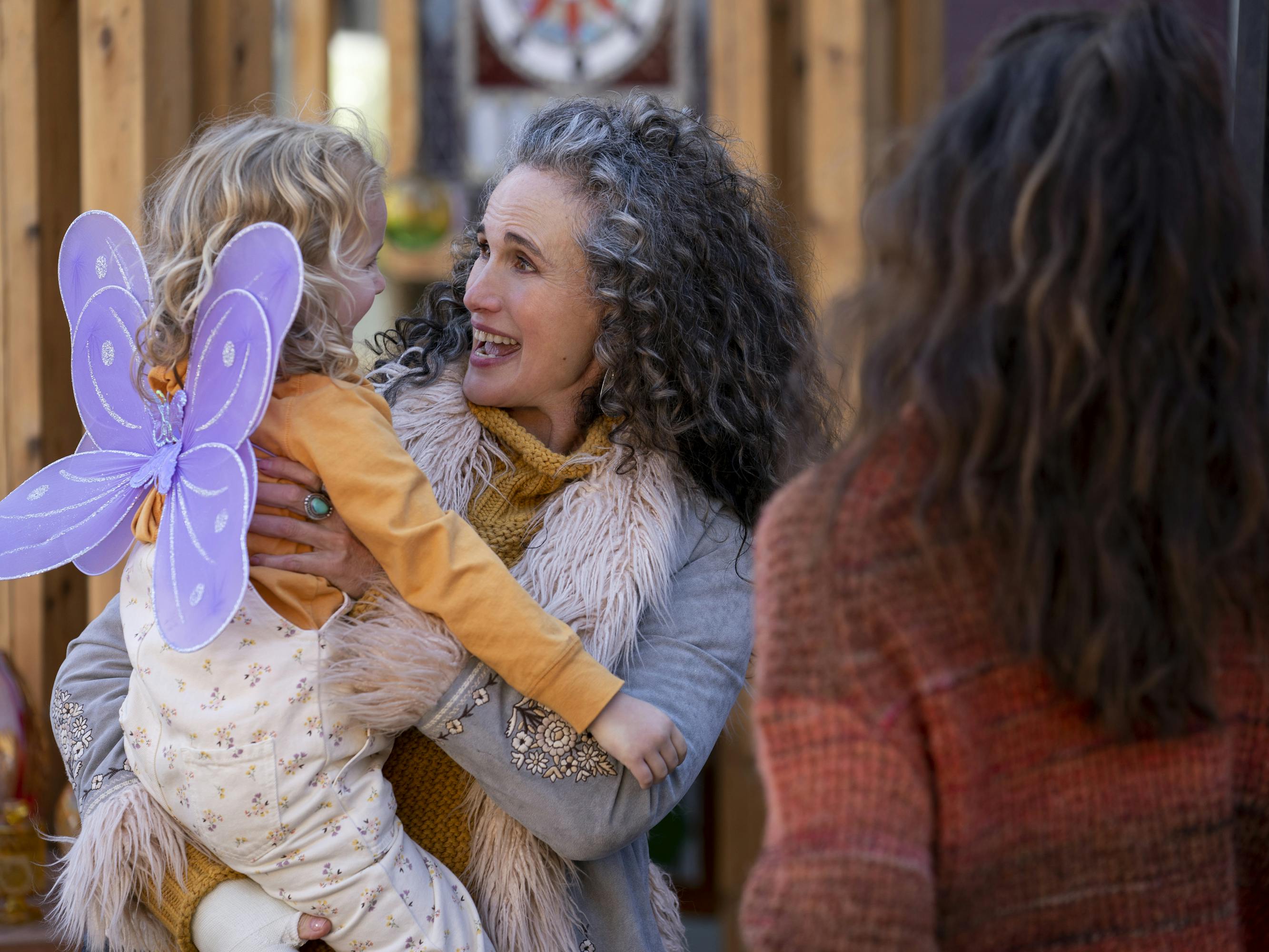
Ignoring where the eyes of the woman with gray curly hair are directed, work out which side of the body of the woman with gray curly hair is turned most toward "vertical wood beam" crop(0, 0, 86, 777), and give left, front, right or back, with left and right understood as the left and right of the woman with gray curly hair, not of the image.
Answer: right

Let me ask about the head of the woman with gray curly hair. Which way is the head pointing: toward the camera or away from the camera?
toward the camera

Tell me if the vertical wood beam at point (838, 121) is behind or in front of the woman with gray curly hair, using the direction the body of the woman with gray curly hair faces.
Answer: behind

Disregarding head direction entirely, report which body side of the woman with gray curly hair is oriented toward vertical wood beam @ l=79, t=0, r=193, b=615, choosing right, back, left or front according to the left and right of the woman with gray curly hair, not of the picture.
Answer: right

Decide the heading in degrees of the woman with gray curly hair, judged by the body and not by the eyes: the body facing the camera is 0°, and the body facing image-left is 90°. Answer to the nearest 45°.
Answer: approximately 45°
